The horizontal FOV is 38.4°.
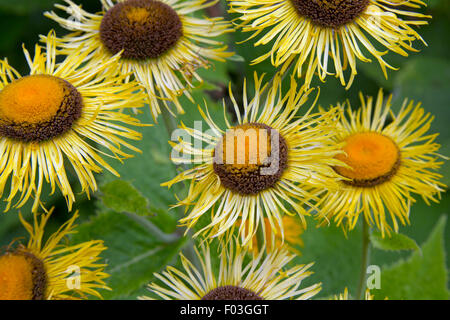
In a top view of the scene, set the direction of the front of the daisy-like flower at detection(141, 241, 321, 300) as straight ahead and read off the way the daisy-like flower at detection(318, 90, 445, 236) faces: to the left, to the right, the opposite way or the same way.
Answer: the same way

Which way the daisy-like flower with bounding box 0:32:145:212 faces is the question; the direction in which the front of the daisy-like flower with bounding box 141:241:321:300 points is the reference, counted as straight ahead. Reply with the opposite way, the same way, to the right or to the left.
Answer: the same way

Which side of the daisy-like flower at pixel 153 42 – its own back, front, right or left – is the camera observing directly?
front

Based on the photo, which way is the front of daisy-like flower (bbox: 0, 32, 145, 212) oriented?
toward the camera

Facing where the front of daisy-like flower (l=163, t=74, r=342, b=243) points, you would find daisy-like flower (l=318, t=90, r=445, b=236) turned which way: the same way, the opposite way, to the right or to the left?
the same way

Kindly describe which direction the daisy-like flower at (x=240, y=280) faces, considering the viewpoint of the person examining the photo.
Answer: facing the viewer

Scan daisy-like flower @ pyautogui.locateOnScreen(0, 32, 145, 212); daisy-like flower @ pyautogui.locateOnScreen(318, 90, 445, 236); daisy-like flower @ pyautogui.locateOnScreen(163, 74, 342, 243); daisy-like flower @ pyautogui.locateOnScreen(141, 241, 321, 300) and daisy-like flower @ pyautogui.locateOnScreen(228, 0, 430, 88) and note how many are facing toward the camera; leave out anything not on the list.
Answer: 5

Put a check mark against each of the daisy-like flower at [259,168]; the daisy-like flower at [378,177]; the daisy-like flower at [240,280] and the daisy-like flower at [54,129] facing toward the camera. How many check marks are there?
4

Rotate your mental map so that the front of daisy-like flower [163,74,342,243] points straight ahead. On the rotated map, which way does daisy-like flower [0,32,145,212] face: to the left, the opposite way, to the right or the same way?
the same way

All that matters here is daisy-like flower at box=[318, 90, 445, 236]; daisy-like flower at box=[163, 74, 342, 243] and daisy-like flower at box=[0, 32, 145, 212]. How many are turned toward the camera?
3
